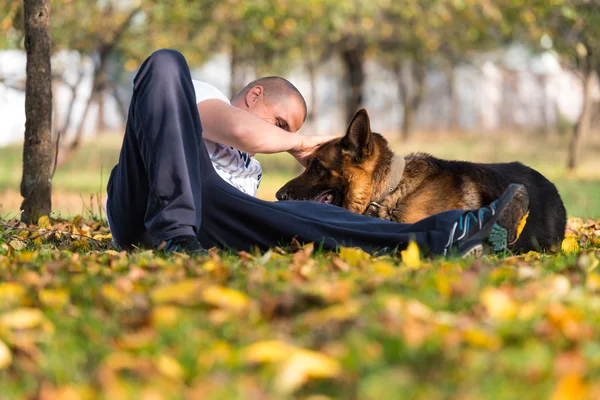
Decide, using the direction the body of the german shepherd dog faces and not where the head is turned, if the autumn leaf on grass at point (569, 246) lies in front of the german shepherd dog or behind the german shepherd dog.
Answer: behind

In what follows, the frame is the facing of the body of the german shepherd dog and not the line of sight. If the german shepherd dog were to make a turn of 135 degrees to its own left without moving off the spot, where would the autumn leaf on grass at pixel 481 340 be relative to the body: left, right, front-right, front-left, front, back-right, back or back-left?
front-right

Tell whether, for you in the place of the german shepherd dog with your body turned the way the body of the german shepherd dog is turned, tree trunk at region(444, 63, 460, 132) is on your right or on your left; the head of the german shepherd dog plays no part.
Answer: on your right

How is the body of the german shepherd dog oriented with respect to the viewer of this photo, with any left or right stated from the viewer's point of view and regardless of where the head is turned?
facing to the left of the viewer

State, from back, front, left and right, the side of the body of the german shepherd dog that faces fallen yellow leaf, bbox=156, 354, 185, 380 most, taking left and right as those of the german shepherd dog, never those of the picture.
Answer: left

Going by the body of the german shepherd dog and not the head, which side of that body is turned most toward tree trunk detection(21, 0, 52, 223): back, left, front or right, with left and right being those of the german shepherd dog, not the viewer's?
front

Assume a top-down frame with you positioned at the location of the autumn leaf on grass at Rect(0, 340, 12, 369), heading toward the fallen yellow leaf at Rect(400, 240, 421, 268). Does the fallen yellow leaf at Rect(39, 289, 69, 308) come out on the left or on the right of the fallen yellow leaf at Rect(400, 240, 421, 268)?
left

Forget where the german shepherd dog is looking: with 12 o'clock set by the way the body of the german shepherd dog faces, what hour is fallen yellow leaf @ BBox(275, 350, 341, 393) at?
The fallen yellow leaf is roughly at 9 o'clock from the german shepherd dog.

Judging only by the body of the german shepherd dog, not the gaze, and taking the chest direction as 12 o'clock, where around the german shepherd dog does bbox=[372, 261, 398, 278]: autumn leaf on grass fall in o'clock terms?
The autumn leaf on grass is roughly at 9 o'clock from the german shepherd dog.

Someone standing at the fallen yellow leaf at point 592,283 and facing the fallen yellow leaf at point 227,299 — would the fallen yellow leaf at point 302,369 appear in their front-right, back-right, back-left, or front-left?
front-left

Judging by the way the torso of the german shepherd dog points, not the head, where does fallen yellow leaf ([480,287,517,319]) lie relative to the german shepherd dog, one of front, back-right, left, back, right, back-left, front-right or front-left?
left

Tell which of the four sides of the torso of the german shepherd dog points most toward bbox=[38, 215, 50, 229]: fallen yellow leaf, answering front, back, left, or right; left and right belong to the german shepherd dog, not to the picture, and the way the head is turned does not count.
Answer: front

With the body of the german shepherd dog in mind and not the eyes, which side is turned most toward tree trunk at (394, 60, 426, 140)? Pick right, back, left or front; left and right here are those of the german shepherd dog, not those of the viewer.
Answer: right
